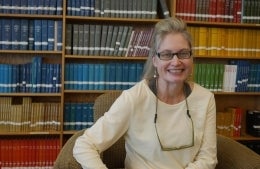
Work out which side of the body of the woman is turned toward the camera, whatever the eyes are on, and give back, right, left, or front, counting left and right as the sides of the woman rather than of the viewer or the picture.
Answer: front
